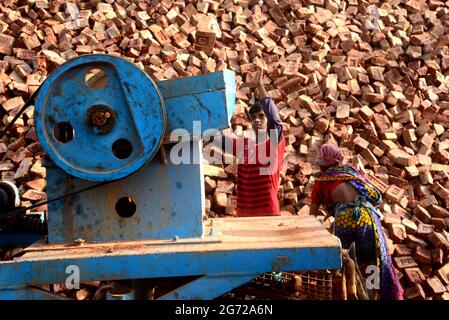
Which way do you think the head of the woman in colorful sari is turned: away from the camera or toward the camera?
away from the camera

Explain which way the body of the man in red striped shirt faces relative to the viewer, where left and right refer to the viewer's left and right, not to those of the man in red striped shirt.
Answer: facing the viewer and to the left of the viewer

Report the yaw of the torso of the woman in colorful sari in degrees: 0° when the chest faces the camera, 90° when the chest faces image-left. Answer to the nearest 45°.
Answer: approximately 135°

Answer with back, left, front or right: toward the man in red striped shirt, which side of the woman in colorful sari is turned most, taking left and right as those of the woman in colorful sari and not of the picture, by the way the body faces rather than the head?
front

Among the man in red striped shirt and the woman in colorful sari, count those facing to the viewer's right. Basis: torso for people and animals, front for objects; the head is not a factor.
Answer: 0

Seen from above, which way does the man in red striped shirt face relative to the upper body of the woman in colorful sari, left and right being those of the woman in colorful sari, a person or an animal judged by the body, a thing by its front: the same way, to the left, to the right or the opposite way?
to the left

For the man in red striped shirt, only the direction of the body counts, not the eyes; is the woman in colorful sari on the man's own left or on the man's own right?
on the man's own left
